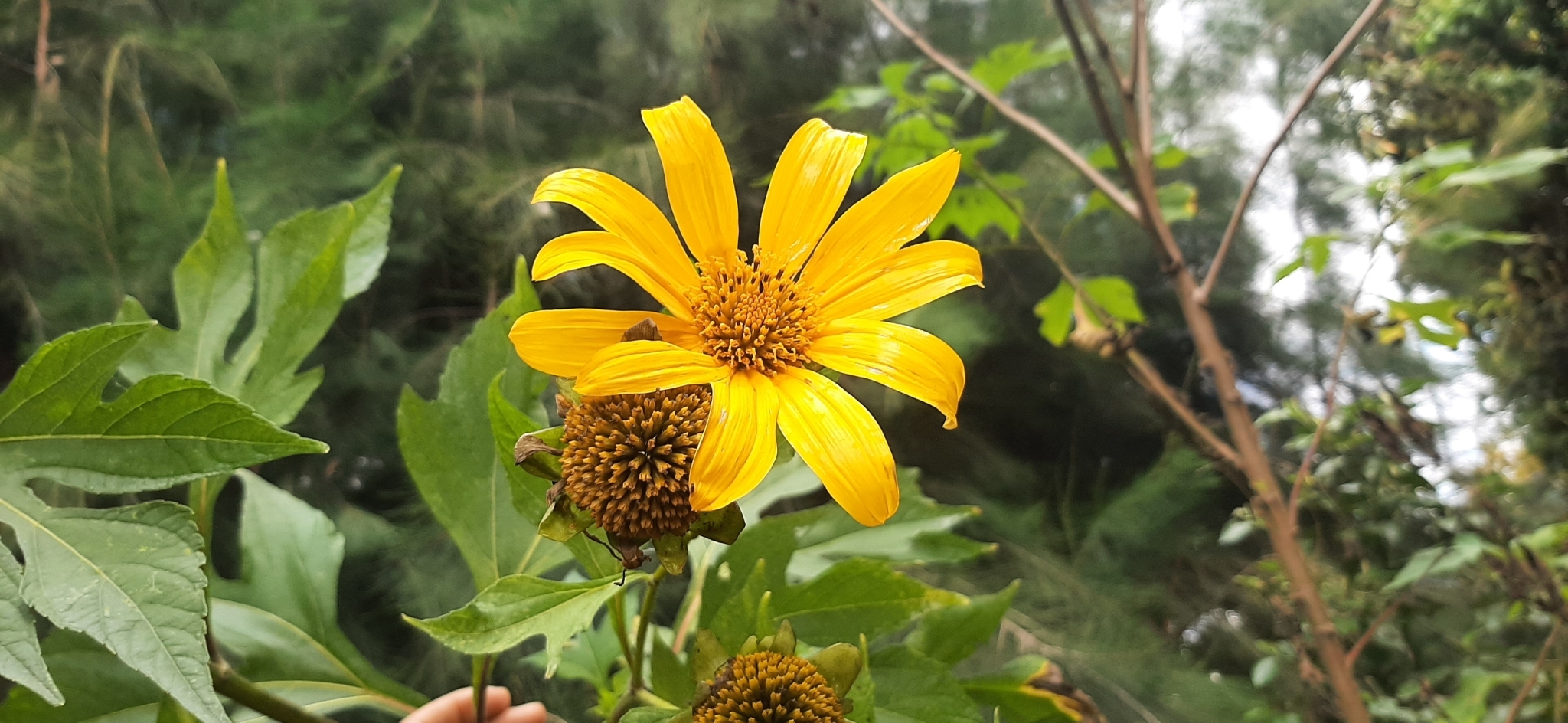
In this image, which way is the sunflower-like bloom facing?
toward the camera
